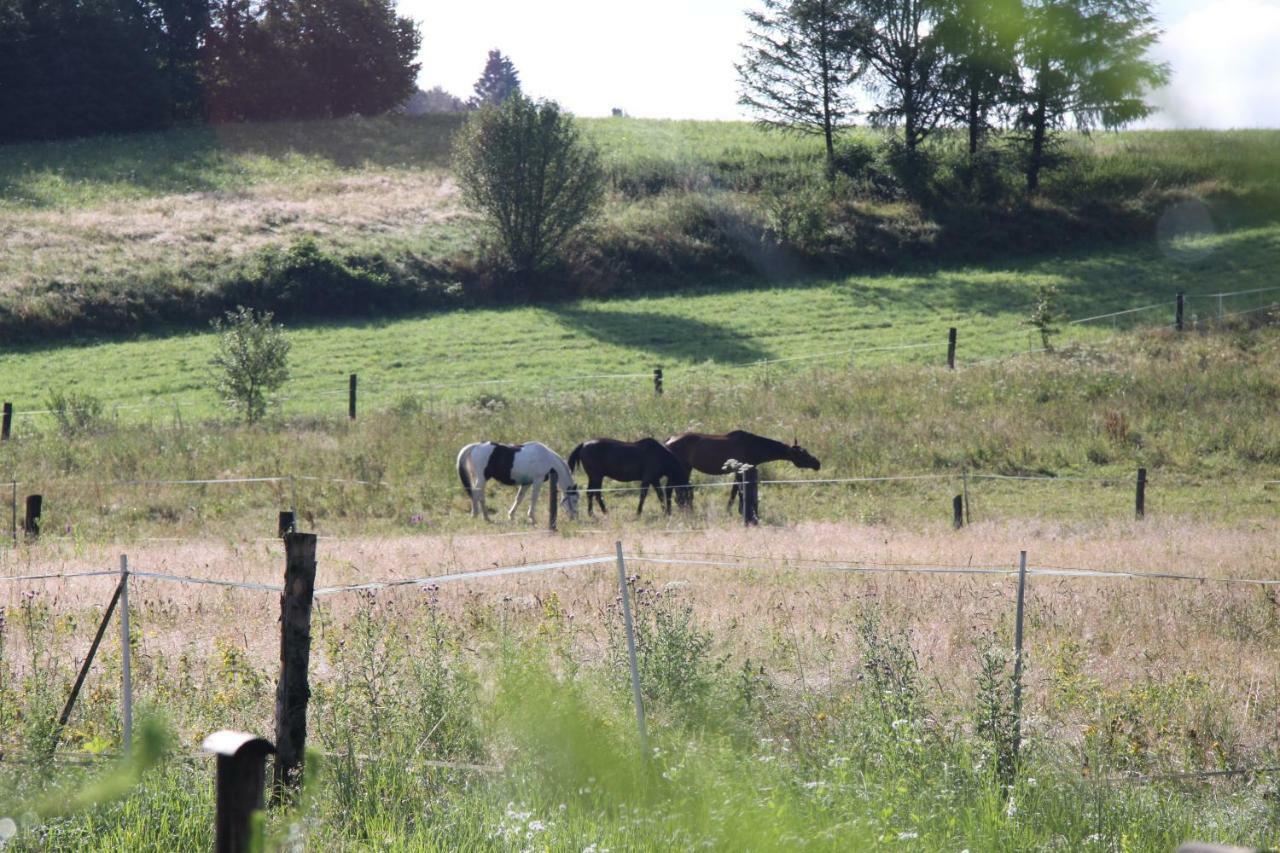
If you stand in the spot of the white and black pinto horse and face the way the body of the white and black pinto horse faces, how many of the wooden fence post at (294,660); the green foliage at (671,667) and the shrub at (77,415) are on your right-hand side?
2

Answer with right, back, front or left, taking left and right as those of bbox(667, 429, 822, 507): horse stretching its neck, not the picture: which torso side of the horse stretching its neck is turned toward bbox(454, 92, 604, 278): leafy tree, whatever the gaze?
left

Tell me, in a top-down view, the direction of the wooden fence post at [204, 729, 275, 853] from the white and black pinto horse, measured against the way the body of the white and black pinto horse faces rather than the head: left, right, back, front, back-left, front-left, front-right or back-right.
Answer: right

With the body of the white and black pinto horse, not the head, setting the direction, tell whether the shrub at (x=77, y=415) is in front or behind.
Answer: behind

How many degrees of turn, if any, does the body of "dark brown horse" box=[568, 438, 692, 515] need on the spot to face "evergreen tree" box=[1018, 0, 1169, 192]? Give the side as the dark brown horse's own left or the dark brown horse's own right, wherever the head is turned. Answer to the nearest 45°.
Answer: approximately 45° to the dark brown horse's own left

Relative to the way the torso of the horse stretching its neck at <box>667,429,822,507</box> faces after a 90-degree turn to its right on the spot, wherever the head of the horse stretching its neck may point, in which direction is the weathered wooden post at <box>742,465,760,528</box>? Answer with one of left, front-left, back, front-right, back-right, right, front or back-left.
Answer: front

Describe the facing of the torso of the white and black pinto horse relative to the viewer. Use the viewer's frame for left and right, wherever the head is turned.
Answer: facing to the right of the viewer

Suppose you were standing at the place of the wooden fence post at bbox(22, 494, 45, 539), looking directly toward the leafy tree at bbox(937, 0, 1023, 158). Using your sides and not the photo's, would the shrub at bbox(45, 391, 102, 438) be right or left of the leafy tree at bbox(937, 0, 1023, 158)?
left

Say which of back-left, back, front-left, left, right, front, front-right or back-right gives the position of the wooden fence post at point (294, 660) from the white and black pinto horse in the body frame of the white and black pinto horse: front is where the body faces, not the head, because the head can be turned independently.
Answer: right

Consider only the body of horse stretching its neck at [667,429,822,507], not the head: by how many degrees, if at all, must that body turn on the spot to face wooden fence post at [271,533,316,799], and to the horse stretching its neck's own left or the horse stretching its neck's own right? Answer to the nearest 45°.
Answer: approximately 90° to the horse stretching its neck's own right

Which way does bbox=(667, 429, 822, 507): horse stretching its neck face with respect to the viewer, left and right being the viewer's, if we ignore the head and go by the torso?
facing to the right of the viewer

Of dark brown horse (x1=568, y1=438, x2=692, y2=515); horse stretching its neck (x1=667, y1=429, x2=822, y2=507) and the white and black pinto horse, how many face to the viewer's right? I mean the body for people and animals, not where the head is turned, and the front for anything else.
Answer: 3

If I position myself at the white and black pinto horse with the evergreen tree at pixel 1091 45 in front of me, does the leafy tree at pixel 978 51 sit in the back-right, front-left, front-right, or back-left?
front-left

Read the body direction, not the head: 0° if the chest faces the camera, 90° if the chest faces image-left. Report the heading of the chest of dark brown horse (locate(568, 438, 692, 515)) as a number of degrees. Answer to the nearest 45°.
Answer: approximately 270°

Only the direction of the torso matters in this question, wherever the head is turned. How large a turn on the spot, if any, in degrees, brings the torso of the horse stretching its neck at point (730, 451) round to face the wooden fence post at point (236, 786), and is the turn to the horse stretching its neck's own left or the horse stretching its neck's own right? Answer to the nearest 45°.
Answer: approximately 90° to the horse stretching its neck's own right

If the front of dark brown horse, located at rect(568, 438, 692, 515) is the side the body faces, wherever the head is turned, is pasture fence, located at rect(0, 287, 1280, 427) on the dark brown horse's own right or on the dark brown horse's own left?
on the dark brown horse's own left

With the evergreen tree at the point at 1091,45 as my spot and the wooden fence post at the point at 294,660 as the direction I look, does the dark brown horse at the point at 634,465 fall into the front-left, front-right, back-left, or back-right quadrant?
front-right
